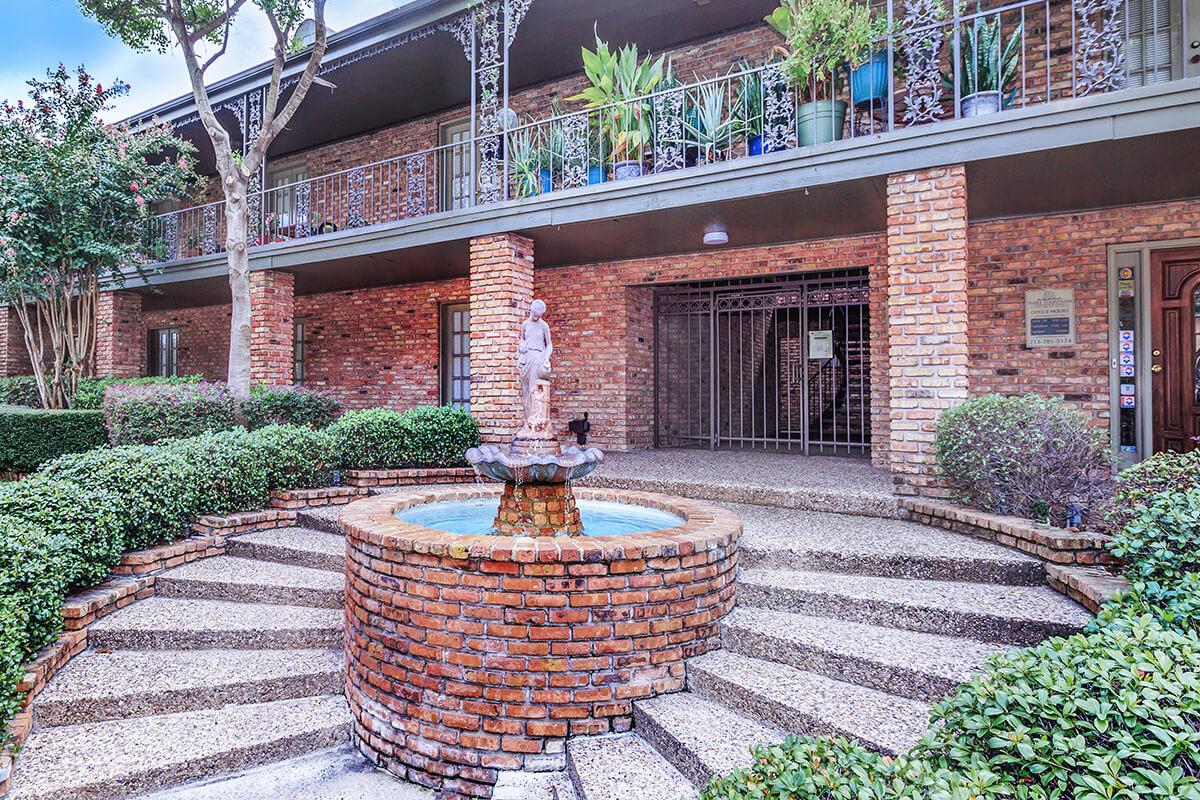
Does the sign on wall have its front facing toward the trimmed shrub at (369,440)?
no

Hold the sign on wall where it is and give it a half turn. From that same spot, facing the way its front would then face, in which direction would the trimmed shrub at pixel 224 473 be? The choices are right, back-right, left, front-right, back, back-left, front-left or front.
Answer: back-left

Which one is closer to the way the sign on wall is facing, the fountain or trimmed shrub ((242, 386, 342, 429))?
the fountain

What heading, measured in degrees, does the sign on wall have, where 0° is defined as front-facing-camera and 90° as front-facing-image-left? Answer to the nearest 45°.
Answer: approximately 0°

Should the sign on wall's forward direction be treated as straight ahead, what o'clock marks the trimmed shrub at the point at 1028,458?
The trimmed shrub is roughly at 12 o'clock from the sign on wall.

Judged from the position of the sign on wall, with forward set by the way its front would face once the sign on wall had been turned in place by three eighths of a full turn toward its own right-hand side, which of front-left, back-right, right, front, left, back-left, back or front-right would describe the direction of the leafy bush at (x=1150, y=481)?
back-left

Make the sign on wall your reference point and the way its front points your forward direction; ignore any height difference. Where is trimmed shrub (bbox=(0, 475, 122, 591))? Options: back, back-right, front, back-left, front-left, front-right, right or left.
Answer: front-right

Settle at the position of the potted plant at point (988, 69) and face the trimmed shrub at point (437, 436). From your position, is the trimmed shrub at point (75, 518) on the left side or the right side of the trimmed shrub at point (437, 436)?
left

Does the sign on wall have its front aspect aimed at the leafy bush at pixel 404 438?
no

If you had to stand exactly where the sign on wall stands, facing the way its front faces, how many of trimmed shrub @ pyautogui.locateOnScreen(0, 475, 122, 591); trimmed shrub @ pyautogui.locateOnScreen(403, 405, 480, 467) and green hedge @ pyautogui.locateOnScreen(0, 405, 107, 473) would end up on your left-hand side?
0

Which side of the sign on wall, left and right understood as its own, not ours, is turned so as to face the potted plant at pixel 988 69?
front

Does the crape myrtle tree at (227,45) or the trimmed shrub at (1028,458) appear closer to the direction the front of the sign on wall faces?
the trimmed shrub

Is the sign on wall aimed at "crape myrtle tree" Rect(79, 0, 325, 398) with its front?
no

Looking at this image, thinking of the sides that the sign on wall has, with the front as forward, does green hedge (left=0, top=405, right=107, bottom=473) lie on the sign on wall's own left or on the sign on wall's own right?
on the sign on wall's own right
